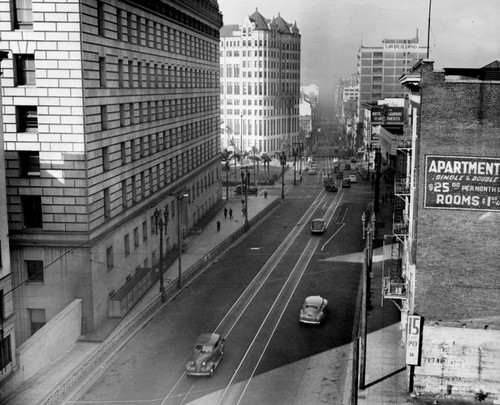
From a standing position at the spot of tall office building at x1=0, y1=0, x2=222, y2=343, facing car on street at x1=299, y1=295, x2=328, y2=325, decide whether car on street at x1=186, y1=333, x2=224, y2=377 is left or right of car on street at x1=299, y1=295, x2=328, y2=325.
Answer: right

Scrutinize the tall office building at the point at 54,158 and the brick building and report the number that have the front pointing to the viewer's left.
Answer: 1

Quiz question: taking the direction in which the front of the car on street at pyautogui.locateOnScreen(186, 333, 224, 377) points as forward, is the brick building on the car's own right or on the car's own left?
on the car's own left

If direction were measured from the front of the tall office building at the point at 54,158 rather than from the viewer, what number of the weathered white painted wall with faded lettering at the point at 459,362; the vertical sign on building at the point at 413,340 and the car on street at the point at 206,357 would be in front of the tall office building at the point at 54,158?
3

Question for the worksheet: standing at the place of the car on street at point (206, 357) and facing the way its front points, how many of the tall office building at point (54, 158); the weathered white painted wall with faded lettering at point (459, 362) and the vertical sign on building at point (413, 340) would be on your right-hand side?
1

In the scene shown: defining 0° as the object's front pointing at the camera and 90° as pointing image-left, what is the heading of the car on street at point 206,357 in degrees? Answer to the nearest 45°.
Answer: approximately 45°

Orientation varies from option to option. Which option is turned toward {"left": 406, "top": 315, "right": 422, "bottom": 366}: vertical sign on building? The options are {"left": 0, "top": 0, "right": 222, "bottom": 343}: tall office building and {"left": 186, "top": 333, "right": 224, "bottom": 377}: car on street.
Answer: the tall office building

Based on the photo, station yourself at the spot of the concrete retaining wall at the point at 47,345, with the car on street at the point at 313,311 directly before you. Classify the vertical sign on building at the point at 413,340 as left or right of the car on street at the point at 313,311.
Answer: right

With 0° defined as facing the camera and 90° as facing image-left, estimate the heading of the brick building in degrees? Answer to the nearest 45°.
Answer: approximately 90°
